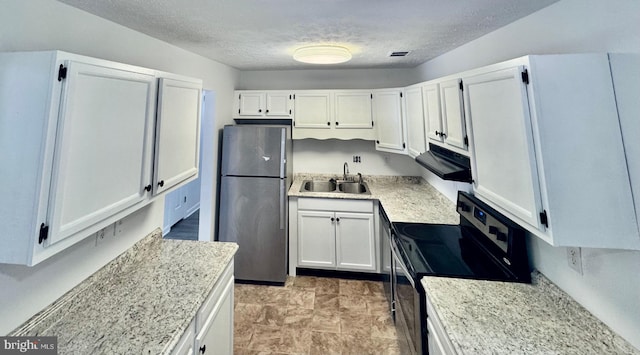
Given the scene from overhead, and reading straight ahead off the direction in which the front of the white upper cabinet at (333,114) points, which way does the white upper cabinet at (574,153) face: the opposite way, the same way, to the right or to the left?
to the right

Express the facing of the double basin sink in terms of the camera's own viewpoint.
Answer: facing the viewer

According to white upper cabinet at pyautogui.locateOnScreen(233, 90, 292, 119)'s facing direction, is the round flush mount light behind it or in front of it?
in front

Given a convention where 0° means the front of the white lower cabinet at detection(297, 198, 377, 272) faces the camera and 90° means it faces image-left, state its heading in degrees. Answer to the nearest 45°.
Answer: approximately 0°

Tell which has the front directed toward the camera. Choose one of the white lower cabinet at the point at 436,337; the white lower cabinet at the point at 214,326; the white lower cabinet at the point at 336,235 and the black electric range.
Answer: the white lower cabinet at the point at 336,235

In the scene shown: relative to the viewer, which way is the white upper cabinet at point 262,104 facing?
toward the camera

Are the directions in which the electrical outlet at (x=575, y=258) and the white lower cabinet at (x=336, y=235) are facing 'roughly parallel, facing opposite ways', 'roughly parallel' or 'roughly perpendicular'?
roughly perpendicular

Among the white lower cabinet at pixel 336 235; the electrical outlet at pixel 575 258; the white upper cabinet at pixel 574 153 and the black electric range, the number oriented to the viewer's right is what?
0

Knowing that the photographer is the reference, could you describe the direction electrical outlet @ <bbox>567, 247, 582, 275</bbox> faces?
facing the viewer and to the left of the viewer
